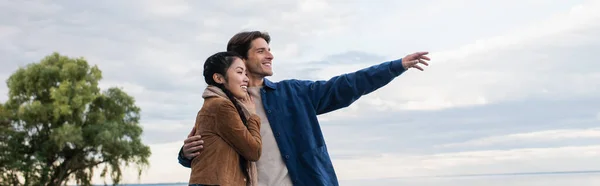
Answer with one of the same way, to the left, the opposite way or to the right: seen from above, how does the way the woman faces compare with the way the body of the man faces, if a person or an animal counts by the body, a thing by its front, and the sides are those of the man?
to the left

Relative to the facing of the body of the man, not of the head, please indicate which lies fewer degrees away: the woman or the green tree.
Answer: the woman

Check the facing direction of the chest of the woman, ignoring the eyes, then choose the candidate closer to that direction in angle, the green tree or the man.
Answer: the man

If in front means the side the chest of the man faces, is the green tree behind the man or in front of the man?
behind

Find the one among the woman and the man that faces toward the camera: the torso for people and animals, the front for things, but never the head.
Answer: the man

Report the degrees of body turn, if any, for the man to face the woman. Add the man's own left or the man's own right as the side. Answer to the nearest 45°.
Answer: approximately 45° to the man's own right

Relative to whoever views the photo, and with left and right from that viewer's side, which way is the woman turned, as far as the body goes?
facing to the right of the viewer

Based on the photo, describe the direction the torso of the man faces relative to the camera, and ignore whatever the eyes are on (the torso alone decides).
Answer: toward the camera

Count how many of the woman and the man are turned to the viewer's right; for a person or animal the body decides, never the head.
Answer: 1

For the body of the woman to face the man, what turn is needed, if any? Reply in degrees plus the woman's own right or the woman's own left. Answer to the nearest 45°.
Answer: approximately 45° to the woman's own left
